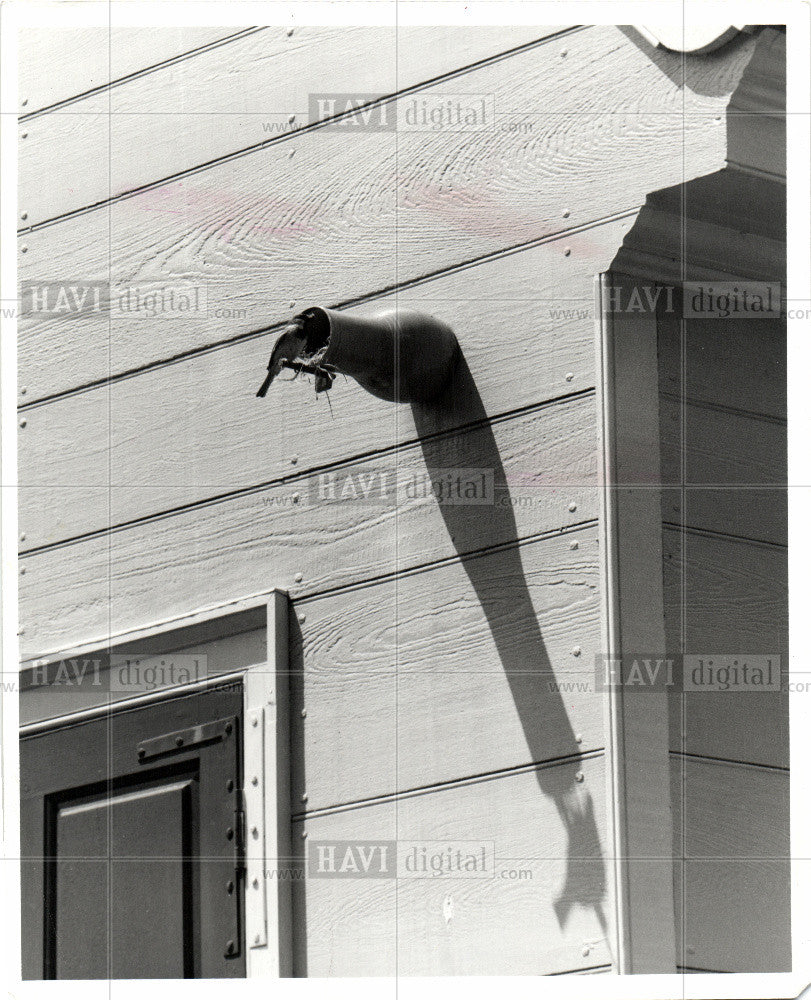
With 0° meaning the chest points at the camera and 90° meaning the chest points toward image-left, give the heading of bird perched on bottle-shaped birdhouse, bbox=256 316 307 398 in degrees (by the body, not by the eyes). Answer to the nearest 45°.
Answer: approximately 270°
